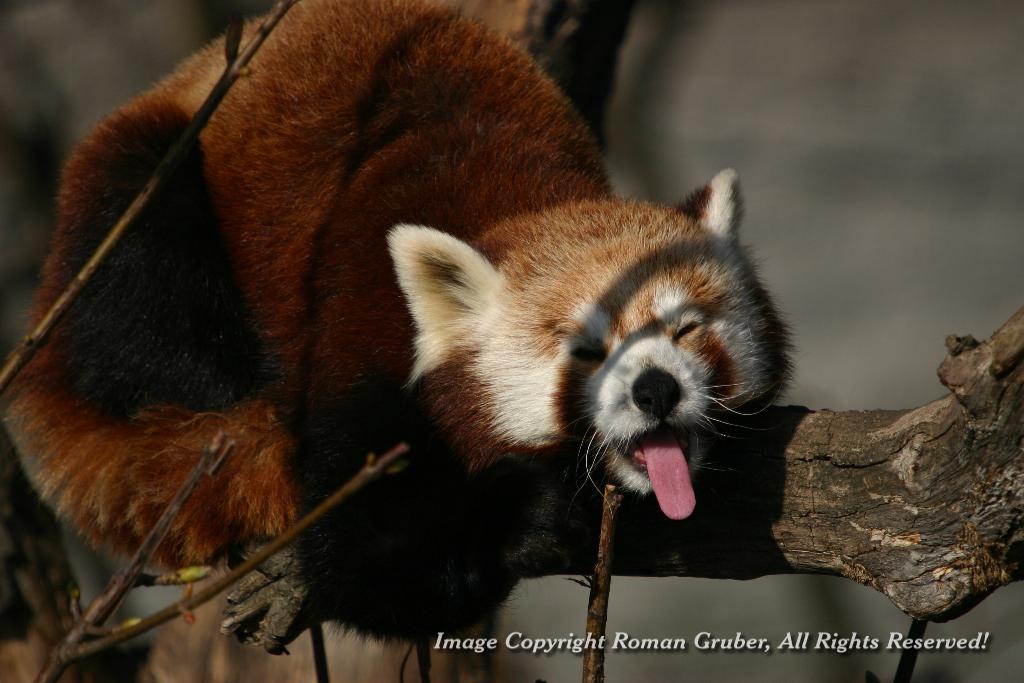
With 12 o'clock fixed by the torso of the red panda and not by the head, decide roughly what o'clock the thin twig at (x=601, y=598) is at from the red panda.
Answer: The thin twig is roughly at 1 o'clock from the red panda.

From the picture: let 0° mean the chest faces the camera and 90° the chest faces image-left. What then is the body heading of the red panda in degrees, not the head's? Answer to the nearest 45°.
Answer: approximately 315°

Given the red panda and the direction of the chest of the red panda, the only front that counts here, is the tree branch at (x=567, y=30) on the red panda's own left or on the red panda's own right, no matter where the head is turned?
on the red panda's own left

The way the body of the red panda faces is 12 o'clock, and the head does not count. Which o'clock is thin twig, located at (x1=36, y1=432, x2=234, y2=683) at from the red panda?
The thin twig is roughly at 2 o'clock from the red panda.
